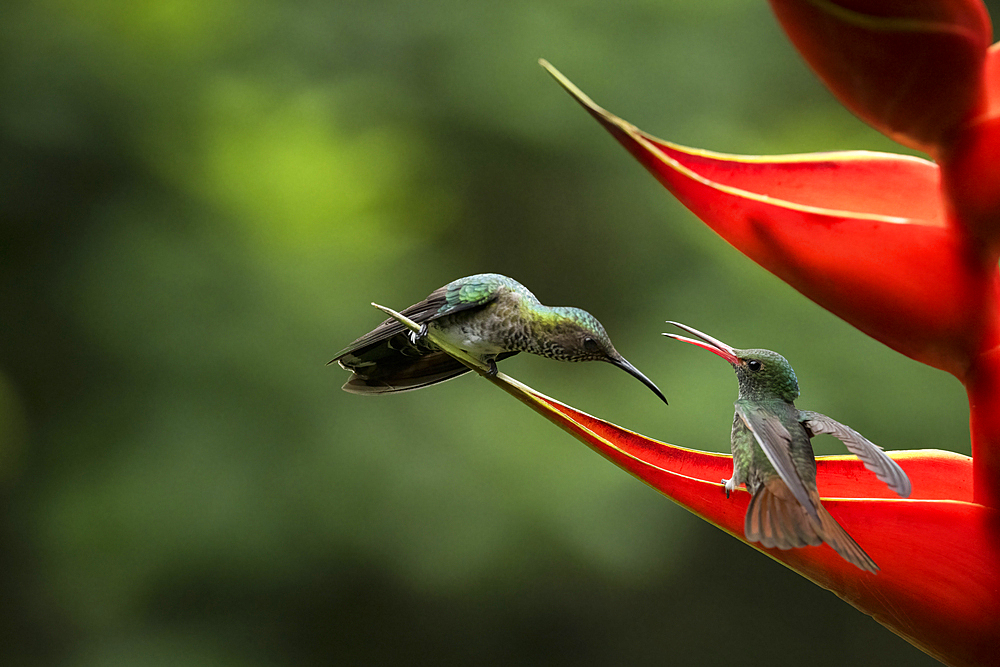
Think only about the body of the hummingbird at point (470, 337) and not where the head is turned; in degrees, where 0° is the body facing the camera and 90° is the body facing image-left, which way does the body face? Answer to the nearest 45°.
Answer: approximately 270°

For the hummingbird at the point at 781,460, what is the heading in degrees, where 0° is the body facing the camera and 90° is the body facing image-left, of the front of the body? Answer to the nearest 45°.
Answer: approximately 135°

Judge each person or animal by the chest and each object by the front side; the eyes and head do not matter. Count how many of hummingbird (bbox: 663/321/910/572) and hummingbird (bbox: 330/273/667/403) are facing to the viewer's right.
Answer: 1

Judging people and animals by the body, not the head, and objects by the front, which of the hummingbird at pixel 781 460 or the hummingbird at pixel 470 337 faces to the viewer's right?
the hummingbird at pixel 470 337
